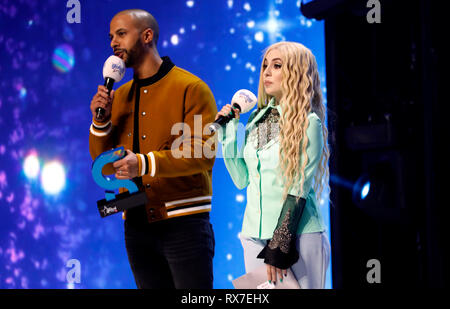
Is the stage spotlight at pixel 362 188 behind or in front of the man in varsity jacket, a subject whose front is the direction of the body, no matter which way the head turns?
behind

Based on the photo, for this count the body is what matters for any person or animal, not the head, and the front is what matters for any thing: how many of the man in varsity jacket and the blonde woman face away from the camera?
0

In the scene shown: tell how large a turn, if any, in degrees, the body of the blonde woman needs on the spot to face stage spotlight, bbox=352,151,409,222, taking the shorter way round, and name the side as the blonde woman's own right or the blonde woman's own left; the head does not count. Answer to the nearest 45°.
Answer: approximately 180°

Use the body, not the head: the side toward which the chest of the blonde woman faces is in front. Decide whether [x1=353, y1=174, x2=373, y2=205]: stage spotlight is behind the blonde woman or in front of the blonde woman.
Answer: behind

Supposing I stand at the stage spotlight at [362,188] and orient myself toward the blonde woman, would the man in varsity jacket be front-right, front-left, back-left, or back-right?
front-right

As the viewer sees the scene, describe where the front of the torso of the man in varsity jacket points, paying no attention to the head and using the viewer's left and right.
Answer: facing the viewer and to the left of the viewer
